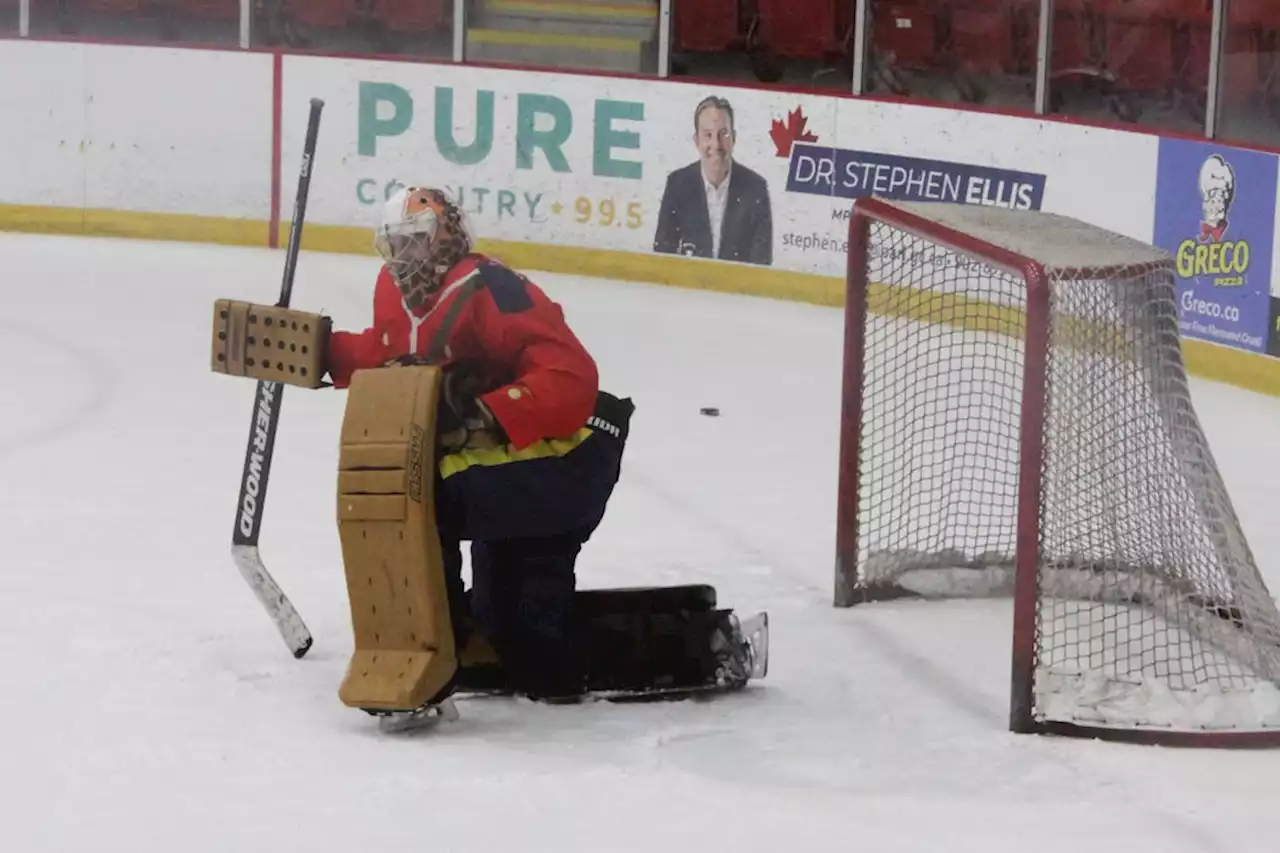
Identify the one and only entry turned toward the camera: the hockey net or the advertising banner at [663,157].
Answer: the advertising banner

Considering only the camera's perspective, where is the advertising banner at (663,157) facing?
facing the viewer

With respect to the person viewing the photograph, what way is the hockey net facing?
facing to the left of the viewer

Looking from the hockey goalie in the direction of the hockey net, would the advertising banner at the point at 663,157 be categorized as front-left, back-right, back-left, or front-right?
front-left

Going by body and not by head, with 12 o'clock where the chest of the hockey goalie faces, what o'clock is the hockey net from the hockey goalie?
The hockey net is roughly at 7 o'clock from the hockey goalie.

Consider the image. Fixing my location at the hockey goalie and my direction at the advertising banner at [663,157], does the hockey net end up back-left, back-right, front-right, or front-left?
front-right

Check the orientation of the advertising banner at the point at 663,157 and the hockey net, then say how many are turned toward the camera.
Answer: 1

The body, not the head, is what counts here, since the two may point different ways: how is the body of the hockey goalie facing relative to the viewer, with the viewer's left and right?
facing the viewer and to the left of the viewer

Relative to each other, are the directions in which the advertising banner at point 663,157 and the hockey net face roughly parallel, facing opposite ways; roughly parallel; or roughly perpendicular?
roughly perpendicular

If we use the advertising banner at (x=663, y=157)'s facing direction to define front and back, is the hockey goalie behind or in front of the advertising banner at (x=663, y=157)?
in front

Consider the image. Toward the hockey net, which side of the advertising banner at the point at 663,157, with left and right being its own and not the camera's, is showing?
front

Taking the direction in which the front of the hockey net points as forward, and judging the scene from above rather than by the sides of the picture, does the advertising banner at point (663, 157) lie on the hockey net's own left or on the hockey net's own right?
on the hockey net's own right
